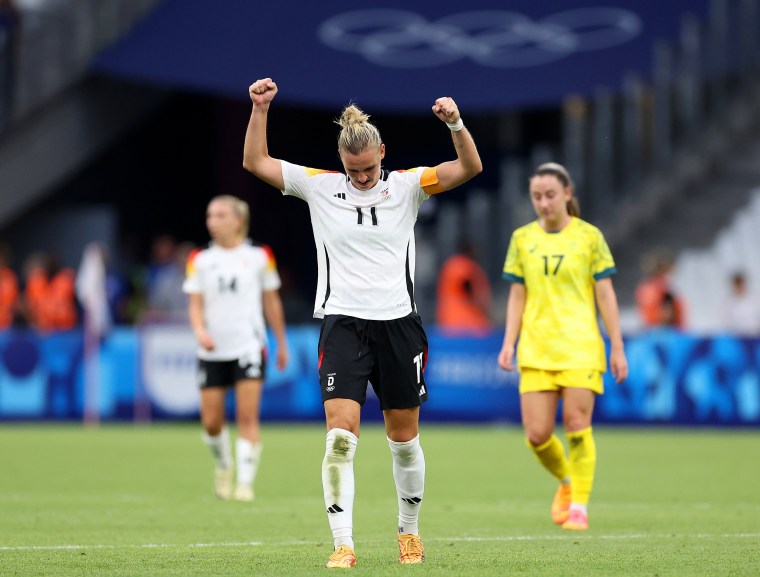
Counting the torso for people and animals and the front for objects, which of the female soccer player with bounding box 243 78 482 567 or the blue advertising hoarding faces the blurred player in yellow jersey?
the blue advertising hoarding

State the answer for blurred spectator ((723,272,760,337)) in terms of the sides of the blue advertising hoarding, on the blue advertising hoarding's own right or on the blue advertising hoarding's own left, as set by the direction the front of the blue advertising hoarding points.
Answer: on the blue advertising hoarding's own left

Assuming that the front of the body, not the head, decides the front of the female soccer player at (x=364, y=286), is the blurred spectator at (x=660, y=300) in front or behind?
behind

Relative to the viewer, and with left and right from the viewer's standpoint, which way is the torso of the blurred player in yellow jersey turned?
facing the viewer

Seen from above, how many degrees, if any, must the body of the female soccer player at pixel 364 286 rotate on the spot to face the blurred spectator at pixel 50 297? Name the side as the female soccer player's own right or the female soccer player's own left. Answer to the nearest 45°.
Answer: approximately 180°

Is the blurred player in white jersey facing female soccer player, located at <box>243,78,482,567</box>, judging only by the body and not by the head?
yes

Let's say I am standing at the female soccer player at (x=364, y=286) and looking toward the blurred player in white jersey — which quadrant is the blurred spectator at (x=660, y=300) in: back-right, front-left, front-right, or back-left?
front-right

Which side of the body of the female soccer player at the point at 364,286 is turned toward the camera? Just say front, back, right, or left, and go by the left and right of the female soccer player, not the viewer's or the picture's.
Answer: front

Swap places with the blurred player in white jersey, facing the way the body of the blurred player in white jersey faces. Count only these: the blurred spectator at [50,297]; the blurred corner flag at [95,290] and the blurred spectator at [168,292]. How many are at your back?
3

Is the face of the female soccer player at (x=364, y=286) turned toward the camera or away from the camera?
toward the camera

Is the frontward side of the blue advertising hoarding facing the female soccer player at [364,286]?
yes

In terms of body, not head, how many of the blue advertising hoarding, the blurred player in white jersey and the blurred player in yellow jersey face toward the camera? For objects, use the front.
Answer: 3

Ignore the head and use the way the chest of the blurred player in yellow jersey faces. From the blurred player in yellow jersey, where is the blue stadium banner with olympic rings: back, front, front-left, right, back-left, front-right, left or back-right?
back

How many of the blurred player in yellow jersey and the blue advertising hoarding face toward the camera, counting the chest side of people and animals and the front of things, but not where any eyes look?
2

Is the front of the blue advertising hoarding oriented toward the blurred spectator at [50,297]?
no

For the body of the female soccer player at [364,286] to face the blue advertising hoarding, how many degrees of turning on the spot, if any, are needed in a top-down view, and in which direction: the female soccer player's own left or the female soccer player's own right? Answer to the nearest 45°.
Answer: approximately 180°

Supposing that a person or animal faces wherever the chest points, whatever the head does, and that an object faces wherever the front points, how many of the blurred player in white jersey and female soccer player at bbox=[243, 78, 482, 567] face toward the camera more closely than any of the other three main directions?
2

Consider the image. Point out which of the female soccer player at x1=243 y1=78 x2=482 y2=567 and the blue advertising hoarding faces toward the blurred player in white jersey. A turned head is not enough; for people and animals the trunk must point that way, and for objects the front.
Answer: the blue advertising hoarding

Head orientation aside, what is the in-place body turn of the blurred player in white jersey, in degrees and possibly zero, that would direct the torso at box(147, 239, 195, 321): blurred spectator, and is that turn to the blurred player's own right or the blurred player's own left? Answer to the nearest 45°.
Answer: approximately 180°
